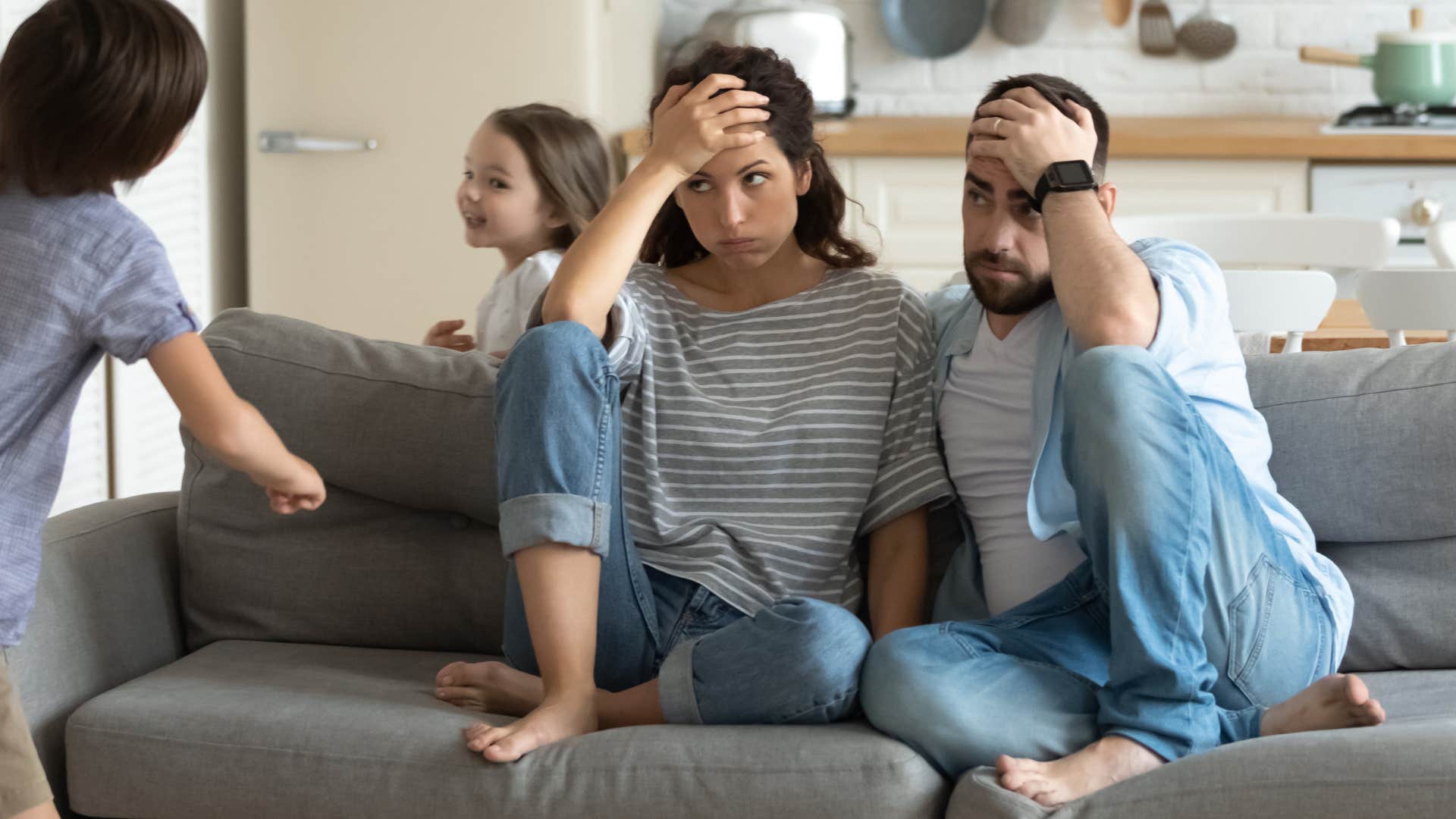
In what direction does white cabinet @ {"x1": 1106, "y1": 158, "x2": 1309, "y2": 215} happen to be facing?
toward the camera

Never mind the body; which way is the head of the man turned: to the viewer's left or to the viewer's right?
to the viewer's left

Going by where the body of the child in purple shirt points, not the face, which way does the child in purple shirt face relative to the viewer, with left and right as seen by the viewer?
facing away from the viewer and to the right of the viewer

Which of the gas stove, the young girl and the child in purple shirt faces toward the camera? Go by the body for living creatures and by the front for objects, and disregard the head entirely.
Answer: the gas stove

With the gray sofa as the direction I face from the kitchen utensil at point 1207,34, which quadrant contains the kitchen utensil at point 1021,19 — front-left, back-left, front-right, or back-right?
front-right

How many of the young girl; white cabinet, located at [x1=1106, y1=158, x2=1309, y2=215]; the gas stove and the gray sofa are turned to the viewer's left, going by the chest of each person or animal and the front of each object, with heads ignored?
1

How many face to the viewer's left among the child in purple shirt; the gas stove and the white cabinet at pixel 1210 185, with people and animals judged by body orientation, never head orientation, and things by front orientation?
0

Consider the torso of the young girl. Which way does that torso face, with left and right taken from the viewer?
facing to the left of the viewer

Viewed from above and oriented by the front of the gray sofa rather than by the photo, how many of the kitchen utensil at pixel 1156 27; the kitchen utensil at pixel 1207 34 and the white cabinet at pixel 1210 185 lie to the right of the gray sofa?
0

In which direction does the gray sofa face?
toward the camera

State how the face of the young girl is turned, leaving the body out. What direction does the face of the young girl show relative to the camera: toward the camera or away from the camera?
toward the camera

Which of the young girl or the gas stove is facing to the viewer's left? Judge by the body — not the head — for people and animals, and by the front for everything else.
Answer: the young girl

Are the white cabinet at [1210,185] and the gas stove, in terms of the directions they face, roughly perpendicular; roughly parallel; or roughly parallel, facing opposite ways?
roughly parallel

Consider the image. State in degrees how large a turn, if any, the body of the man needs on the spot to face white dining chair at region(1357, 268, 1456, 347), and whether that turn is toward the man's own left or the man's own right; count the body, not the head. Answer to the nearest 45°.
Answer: approximately 180°

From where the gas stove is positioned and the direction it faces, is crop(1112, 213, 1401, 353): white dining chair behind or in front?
in front

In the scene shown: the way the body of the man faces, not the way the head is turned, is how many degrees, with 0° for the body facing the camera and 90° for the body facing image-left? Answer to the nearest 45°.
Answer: approximately 45°
